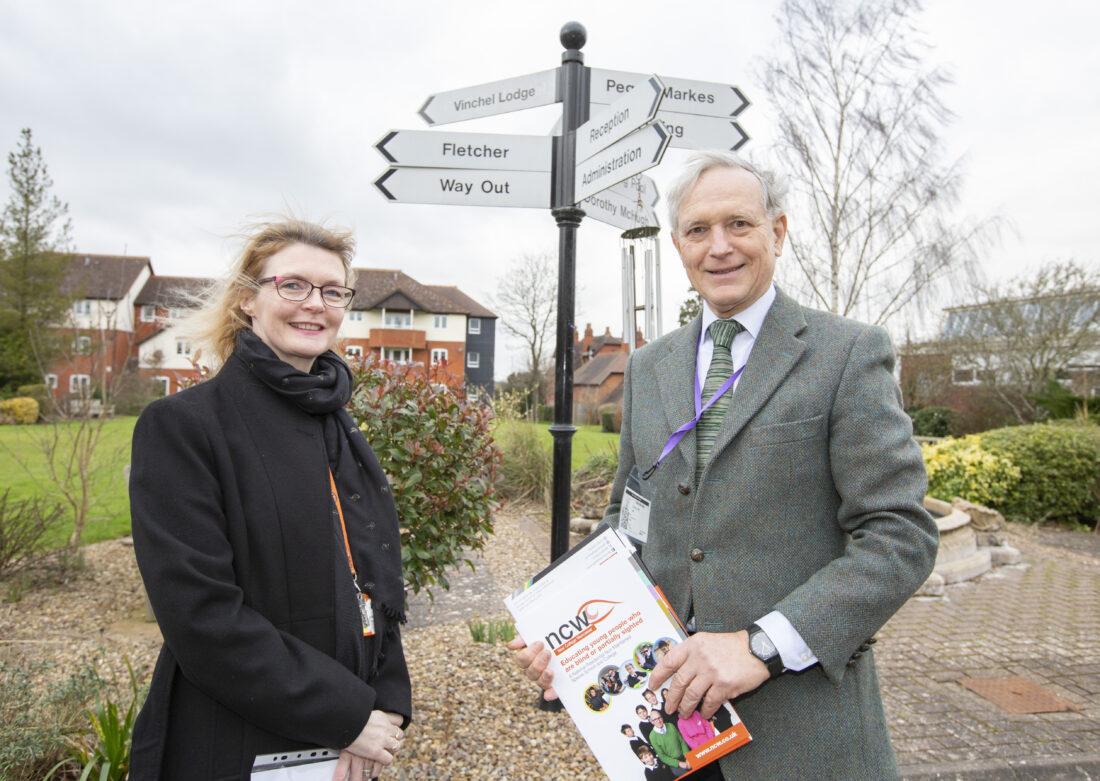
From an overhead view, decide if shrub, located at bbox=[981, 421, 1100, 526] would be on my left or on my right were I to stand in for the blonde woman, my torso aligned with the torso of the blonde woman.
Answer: on my left

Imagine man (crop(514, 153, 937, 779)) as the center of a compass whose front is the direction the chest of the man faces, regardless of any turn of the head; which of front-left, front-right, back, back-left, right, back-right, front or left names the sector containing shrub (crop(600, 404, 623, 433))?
back-right

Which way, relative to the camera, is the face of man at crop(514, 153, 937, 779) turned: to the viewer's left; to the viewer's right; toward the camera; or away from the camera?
toward the camera

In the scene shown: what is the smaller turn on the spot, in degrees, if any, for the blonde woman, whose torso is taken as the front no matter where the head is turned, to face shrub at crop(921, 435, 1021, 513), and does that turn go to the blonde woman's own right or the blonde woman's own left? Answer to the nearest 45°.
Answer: approximately 90° to the blonde woman's own left

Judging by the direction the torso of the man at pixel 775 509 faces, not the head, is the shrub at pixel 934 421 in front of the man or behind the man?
behind

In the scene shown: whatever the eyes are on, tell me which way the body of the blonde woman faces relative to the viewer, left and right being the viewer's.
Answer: facing the viewer and to the right of the viewer

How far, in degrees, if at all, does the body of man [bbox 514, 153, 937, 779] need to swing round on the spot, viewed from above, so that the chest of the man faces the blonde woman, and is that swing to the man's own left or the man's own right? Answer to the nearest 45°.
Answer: approximately 45° to the man's own right

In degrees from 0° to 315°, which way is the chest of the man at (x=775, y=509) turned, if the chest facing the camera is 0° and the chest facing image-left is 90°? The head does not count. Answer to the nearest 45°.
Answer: approximately 45°

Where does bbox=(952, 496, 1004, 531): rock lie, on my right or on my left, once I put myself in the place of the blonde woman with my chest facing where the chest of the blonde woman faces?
on my left

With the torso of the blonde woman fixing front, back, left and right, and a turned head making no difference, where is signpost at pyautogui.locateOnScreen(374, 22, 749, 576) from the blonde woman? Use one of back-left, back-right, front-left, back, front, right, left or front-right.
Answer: left

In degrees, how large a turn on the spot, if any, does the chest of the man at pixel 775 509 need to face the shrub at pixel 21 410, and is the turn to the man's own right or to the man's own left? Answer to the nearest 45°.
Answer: approximately 90° to the man's own right

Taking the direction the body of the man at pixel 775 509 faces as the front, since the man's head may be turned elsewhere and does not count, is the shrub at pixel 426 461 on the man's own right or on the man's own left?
on the man's own right

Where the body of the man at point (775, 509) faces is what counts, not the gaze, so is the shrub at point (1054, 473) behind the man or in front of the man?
behind

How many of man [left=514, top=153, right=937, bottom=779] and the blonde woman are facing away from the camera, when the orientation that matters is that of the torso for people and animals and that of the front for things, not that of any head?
0
